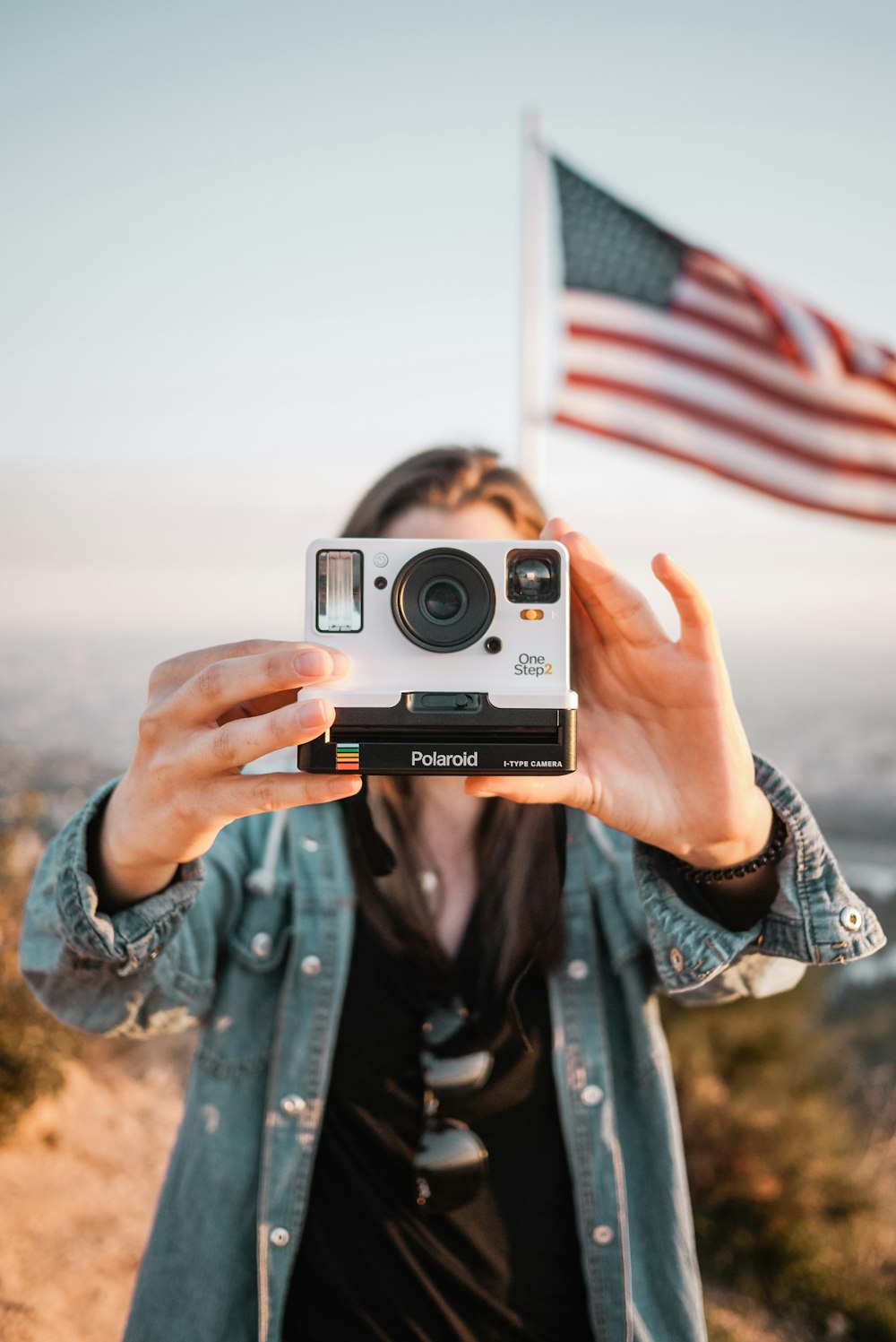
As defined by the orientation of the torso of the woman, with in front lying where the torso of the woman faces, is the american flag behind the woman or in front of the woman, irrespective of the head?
behind

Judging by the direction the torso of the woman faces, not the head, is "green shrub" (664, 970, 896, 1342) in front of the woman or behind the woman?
behind

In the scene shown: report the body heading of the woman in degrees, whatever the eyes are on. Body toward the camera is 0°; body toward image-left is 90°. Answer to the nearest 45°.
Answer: approximately 0°

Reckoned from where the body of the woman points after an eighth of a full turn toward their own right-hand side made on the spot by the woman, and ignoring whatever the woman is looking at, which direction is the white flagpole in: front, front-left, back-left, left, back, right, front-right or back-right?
back-right

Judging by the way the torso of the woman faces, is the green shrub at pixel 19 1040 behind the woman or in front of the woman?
behind
